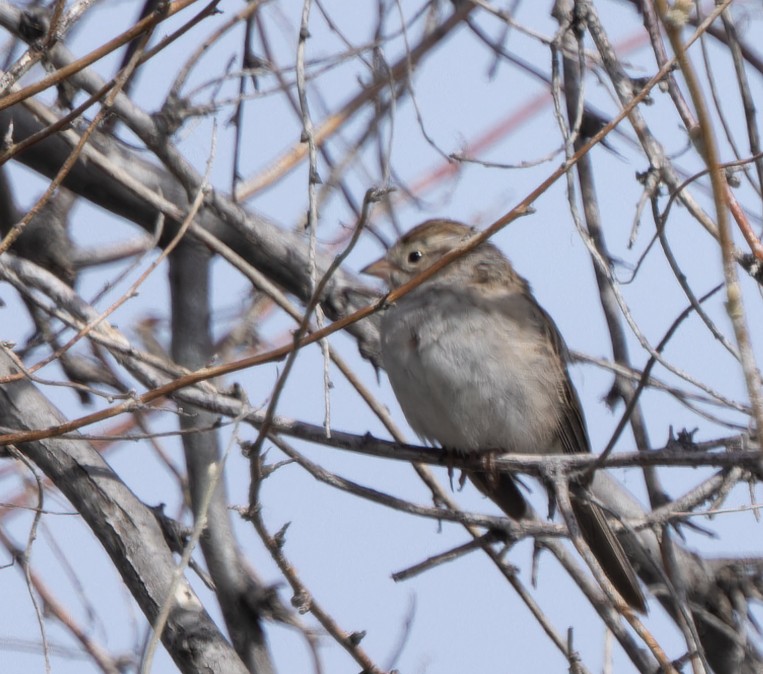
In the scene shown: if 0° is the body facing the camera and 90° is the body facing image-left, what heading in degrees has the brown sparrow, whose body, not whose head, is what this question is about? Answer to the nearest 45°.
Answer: approximately 45°
